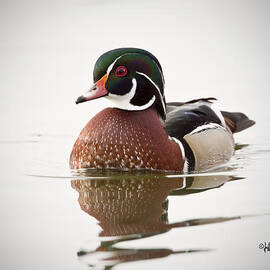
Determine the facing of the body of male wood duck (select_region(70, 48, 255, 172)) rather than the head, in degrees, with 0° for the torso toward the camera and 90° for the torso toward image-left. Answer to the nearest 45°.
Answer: approximately 45°
